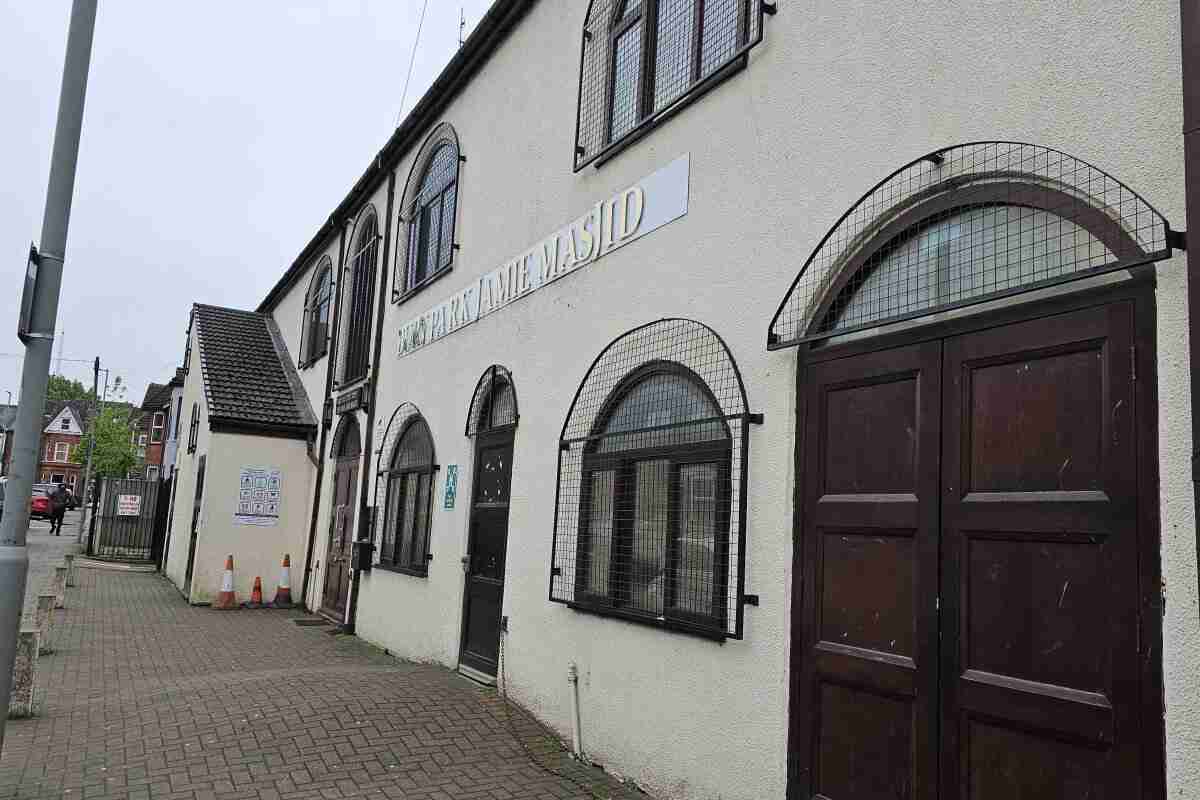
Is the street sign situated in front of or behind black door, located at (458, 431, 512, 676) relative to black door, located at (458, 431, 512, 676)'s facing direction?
in front

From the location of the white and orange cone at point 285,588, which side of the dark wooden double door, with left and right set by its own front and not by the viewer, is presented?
right

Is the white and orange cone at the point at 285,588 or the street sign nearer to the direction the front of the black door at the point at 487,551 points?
the street sign

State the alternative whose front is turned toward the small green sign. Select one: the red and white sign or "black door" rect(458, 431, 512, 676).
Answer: the red and white sign

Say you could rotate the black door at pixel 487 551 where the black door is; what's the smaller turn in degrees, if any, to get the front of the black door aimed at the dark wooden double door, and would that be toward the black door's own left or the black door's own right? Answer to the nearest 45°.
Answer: approximately 45° to the black door's own left

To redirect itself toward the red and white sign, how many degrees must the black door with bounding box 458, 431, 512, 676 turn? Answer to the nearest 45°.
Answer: approximately 90° to its right

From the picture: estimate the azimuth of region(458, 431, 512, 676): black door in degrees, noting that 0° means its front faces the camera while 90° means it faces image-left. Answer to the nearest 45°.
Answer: approximately 45°

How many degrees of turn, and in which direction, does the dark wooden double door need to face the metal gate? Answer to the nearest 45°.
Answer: approximately 90° to its right

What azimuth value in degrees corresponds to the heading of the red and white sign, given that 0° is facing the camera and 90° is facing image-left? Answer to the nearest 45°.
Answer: approximately 0°

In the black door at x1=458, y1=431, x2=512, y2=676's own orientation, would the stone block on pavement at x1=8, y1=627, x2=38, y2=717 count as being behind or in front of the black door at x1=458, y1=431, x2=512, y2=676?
in front

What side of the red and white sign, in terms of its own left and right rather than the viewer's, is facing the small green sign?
front

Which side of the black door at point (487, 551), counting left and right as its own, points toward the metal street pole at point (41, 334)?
front
